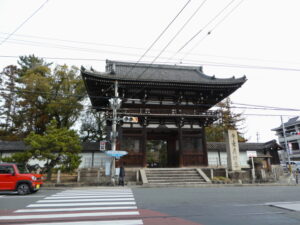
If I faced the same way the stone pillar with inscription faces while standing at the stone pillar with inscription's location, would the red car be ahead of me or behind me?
ahead

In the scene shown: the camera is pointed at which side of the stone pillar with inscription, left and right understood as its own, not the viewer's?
front

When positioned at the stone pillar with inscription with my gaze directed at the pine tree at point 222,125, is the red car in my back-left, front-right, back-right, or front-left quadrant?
back-left

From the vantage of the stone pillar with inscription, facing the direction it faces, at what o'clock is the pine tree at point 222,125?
The pine tree is roughly at 6 o'clock from the stone pillar with inscription.

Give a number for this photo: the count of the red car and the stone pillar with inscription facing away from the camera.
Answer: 0

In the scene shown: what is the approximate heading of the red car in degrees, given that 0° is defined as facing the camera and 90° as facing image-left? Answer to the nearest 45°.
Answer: approximately 315°

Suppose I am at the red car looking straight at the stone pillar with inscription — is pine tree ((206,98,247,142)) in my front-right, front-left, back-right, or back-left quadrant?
front-left

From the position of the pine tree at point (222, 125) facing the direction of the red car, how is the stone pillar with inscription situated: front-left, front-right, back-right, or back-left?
front-left
